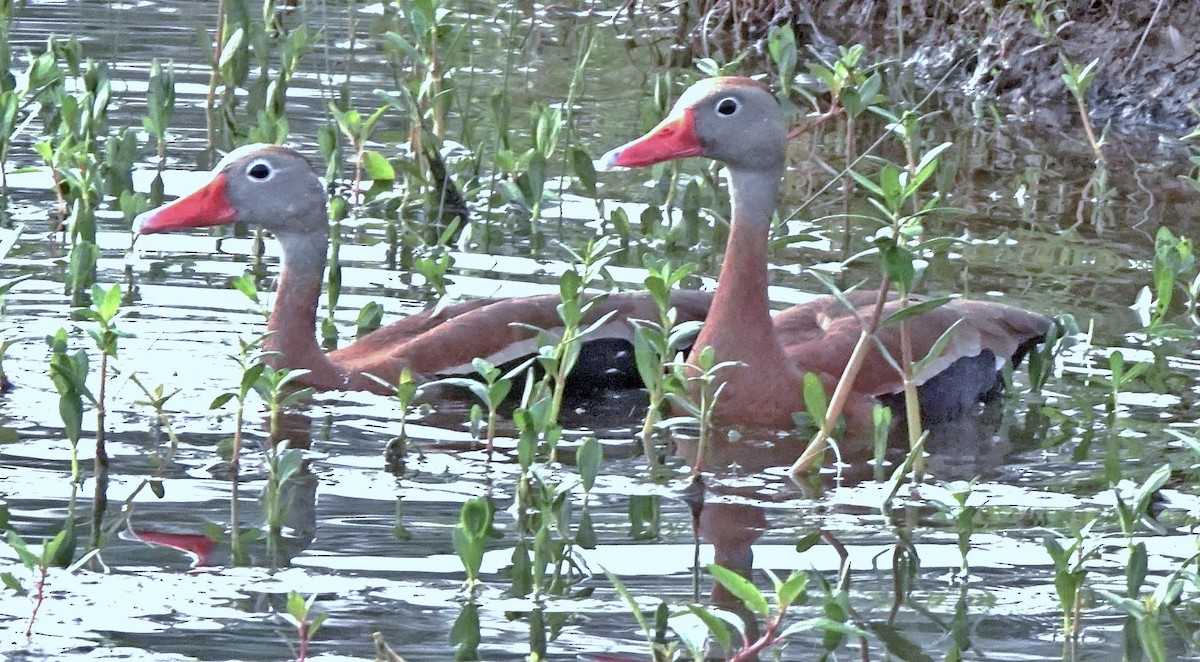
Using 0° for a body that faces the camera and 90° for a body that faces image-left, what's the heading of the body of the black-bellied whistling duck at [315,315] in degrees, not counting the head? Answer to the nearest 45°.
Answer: approximately 90°

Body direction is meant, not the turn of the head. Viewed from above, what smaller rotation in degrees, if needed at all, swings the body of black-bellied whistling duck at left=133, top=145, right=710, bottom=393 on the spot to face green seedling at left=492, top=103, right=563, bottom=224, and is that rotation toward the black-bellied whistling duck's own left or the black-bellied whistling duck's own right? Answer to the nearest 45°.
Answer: approximately 135° to the black-bellied whistling duck's own right

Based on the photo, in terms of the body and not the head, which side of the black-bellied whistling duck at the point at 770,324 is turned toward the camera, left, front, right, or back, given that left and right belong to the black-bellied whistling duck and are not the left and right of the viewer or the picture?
left

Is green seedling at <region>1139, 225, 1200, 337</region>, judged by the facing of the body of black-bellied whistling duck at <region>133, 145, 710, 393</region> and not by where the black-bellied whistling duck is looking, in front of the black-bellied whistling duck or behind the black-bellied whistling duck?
behind

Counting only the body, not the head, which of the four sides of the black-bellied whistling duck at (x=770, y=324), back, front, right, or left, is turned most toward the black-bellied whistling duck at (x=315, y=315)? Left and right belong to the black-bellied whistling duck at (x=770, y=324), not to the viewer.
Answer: front

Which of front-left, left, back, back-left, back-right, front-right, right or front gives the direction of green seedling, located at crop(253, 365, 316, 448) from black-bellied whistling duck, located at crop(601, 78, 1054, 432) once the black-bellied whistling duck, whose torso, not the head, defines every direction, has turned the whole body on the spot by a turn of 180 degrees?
back-right

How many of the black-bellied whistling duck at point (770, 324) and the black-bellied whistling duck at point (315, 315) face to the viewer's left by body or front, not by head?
2

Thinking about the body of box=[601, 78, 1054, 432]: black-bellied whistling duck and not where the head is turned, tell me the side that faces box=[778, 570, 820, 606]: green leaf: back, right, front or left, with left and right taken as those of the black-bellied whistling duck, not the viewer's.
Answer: left

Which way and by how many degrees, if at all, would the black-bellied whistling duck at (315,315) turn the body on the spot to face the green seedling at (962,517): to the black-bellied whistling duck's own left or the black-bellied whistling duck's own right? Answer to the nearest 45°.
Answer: approximately 135° to the black-bellied whistling duck's own left

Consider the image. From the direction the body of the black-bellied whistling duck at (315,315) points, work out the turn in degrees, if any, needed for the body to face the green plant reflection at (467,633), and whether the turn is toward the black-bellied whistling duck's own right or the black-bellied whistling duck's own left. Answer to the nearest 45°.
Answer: approximately 90° to the black-bellied whistling duck's own left

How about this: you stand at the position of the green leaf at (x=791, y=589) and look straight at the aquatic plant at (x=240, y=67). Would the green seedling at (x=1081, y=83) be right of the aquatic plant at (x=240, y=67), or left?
right

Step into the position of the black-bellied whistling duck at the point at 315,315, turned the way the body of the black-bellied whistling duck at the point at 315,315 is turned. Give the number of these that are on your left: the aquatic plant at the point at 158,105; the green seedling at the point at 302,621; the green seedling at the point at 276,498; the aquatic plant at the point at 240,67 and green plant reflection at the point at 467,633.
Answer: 3
